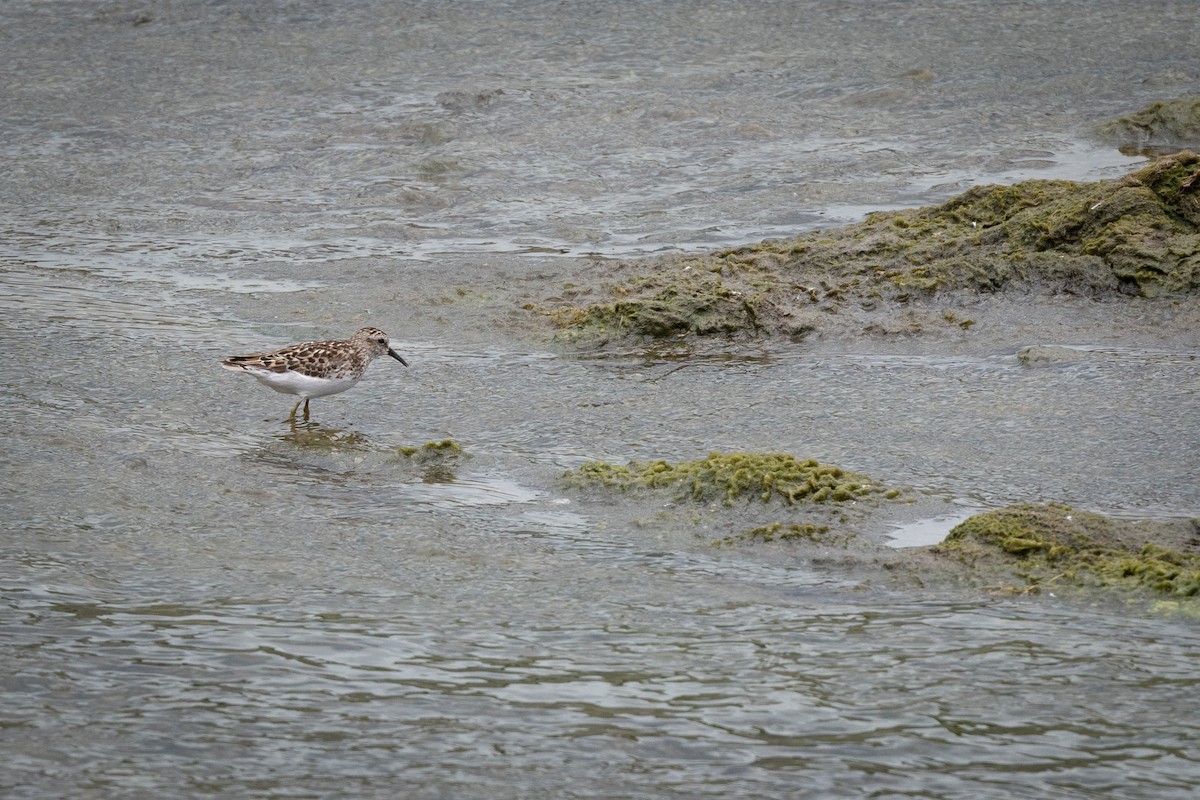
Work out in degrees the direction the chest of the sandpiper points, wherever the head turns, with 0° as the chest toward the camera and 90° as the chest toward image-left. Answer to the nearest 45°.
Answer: approximately 270°

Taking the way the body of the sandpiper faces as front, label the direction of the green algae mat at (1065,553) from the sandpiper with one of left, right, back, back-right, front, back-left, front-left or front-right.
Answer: front-right

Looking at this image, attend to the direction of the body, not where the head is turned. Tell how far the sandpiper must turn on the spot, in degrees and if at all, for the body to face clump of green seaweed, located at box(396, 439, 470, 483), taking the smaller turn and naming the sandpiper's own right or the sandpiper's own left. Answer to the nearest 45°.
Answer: approximately 45° to the sandpiper's own right

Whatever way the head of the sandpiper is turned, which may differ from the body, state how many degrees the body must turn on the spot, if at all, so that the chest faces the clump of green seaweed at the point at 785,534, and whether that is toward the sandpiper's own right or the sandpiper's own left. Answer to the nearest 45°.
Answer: approximately 45° to the sandpiper's own right
